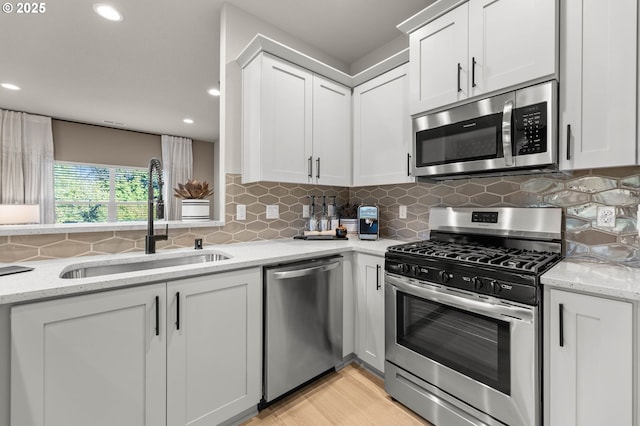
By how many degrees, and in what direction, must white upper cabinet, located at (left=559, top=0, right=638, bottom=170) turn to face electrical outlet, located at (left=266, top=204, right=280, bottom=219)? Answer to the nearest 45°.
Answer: approximately 90° to its right

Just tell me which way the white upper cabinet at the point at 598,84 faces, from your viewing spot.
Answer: facing the viewer

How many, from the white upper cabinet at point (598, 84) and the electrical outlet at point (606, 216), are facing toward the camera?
2

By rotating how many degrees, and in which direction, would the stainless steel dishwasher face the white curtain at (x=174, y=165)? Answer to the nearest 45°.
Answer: approximately 180°

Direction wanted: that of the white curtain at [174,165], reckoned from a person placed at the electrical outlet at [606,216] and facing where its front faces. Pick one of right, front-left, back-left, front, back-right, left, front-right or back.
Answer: right

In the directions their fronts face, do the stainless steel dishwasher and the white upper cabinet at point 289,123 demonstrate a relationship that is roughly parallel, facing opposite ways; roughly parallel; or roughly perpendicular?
roughly parallel

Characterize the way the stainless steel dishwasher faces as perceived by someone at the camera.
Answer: facing the viewer and to the right of the viewer

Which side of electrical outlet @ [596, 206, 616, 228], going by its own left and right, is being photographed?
front

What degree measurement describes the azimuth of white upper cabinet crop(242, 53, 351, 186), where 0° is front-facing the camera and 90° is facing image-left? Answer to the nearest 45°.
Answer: approximately 315°

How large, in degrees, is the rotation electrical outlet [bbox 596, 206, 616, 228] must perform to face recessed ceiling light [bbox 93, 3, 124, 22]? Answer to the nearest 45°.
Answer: approximately 45° to its right

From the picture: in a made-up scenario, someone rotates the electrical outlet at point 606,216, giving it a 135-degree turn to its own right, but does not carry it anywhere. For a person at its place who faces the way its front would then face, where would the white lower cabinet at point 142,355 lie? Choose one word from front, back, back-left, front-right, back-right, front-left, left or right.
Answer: left

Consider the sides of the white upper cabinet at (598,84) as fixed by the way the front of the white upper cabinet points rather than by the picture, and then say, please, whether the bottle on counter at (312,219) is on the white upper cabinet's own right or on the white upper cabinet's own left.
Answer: on the white upper cabinet's own right

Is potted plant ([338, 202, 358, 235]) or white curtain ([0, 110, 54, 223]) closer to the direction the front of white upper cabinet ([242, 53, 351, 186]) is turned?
the potted plant
